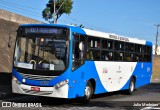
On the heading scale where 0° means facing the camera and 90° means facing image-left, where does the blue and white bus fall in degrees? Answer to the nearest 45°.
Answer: approximately 45°
